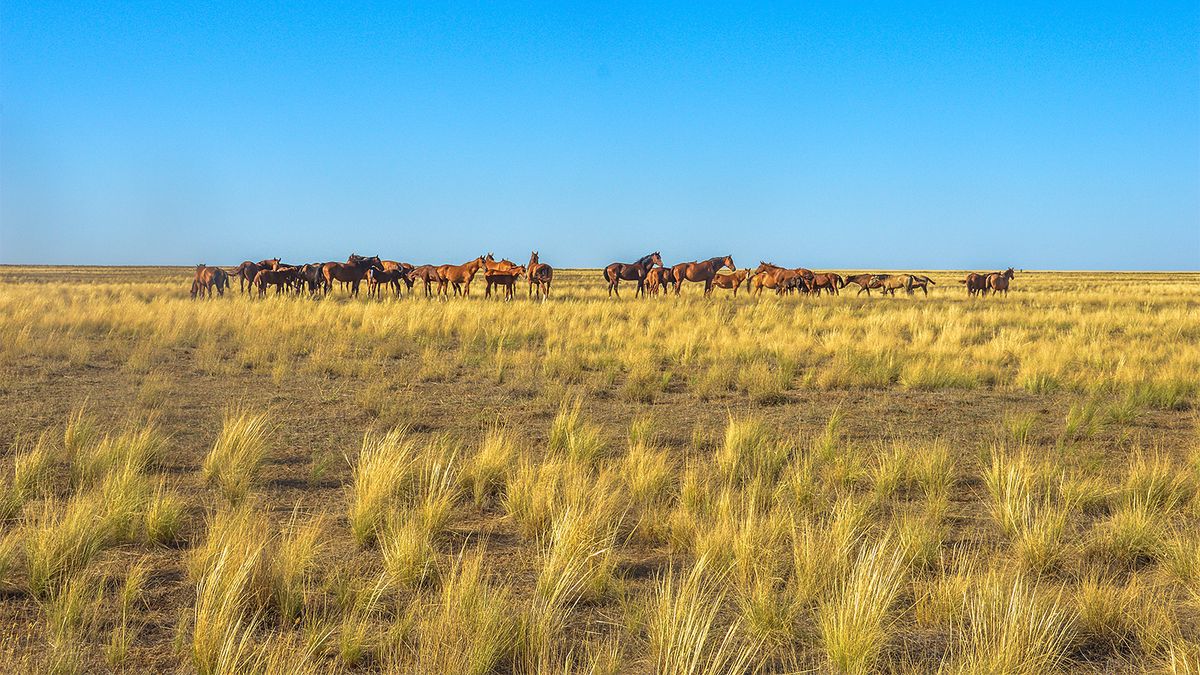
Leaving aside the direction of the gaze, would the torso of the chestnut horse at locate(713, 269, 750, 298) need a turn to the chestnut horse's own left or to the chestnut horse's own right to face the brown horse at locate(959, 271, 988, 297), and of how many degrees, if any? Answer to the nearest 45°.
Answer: approximately 45° to the chestnut horse's own left

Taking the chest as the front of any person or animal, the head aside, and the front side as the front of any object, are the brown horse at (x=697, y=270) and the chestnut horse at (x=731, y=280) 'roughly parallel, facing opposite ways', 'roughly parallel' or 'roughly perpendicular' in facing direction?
roughly parallel

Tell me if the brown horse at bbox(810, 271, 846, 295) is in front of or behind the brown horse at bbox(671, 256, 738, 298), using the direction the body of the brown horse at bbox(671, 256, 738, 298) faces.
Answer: in front

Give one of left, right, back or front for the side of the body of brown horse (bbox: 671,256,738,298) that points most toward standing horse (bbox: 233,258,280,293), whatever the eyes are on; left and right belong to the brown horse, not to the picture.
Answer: back

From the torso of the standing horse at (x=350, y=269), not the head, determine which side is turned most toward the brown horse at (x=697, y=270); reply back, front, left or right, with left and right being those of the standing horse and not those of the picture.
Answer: front

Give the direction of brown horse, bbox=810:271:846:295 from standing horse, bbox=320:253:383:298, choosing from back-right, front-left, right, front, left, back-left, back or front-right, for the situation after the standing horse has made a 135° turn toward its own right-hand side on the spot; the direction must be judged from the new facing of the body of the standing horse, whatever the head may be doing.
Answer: back-left

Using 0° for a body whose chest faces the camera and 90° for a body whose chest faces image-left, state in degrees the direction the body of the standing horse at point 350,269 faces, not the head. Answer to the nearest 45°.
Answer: approximately 270°

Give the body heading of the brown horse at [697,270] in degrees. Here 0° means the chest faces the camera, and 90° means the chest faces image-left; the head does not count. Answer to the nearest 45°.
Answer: approximately 270°

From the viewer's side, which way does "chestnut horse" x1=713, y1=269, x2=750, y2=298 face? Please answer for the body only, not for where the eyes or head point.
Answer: to the viewer's right

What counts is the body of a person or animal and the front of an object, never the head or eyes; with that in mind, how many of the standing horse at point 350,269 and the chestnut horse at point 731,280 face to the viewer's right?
2

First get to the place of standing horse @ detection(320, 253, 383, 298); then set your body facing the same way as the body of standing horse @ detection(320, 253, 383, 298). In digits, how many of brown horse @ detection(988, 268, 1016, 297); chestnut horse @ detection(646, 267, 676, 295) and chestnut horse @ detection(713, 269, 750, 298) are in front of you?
3

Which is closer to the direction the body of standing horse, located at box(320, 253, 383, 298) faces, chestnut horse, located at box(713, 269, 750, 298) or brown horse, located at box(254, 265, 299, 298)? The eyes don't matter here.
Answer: the chestnut horse
